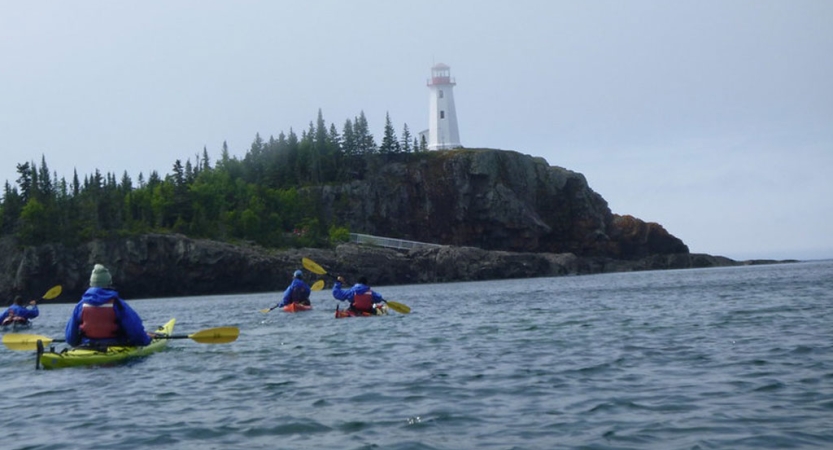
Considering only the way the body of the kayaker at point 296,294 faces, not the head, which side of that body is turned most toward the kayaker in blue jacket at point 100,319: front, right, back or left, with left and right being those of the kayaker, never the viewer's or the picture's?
back

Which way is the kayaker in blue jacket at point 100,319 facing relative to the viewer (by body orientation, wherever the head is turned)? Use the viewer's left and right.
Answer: facing away from the viewer

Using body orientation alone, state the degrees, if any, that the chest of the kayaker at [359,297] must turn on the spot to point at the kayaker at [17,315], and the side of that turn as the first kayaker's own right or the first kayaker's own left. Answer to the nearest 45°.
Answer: approximately 90° to the first kayaker's own left

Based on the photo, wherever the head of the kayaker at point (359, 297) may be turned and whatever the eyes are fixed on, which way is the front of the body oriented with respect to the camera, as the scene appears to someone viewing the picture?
away from the camera

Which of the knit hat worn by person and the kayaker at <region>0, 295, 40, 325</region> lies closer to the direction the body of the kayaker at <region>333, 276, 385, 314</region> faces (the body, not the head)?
the kayaker

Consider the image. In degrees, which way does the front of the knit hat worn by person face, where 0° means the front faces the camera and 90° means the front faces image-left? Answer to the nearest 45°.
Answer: approximately 180°

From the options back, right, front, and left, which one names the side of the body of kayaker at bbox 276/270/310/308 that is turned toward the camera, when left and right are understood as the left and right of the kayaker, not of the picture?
back

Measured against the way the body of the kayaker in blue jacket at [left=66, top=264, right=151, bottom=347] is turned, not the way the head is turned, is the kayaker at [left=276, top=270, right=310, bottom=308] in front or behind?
in front
